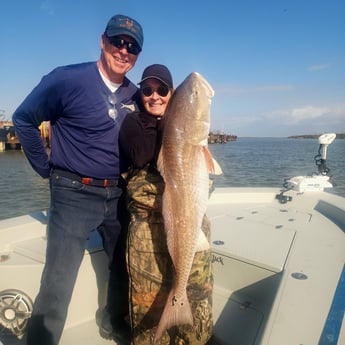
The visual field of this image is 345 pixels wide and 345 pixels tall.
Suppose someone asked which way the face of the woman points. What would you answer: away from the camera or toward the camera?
toward the camera

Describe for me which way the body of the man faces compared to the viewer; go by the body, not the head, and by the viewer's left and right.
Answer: facing the viewer and to the right of the viewer

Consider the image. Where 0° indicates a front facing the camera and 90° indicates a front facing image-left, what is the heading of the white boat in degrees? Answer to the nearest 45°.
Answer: approximately 225°
